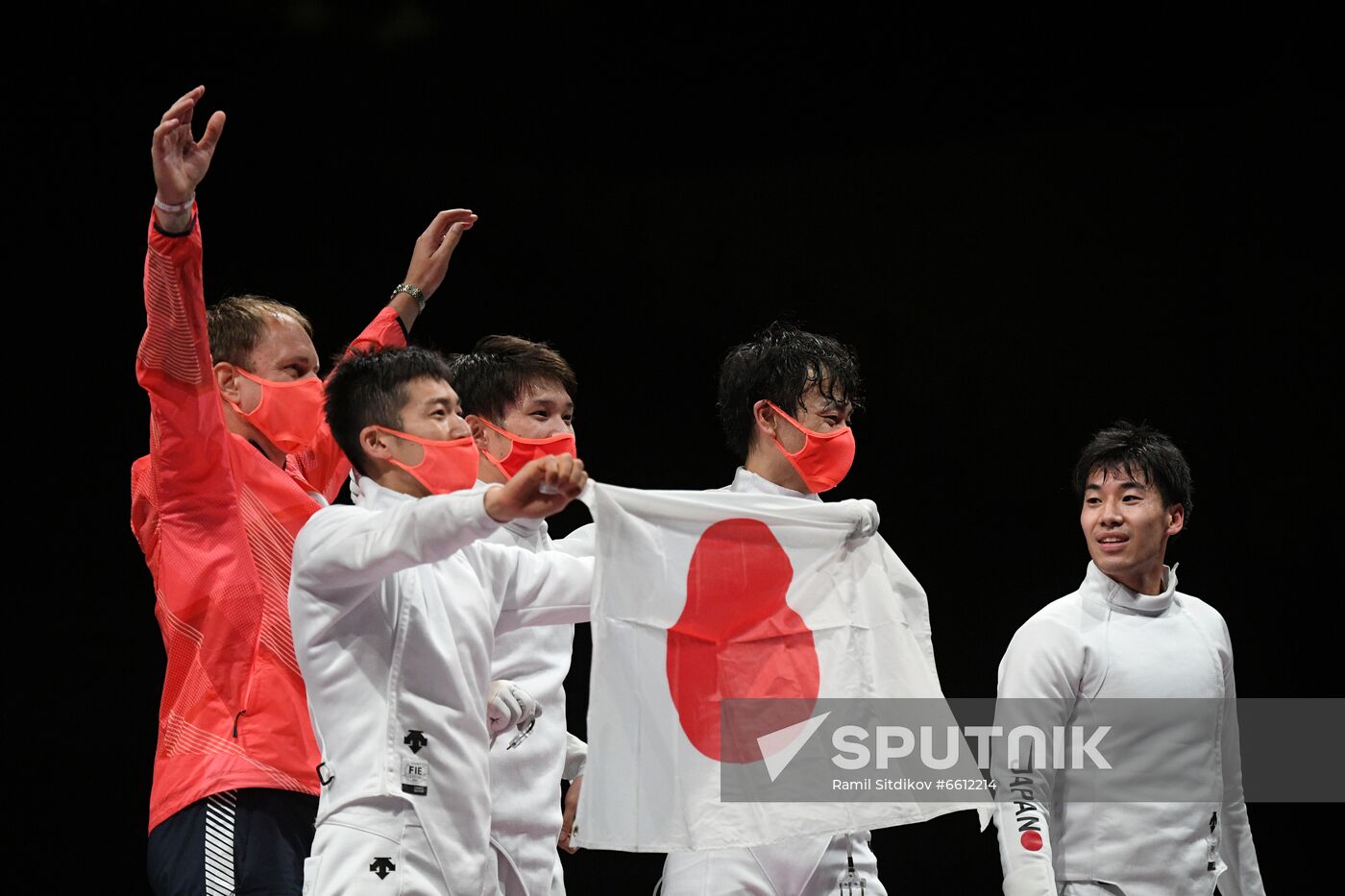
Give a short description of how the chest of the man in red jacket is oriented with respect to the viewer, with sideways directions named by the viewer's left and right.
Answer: facing the viewer and to the right of the viewer
